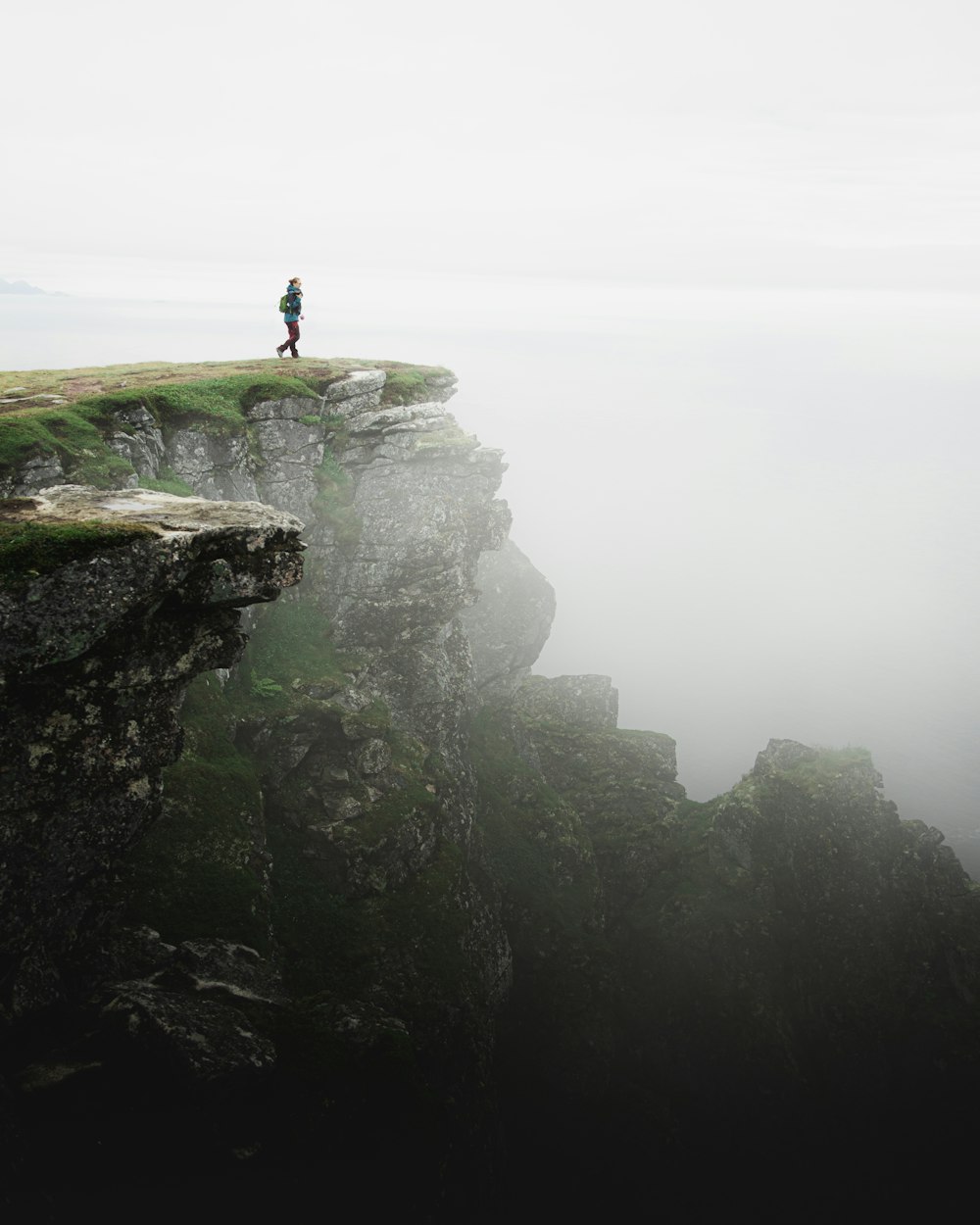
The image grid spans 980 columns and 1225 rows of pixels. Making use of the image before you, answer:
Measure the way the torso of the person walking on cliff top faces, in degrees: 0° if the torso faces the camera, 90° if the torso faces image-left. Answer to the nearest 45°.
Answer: approximately 270°
